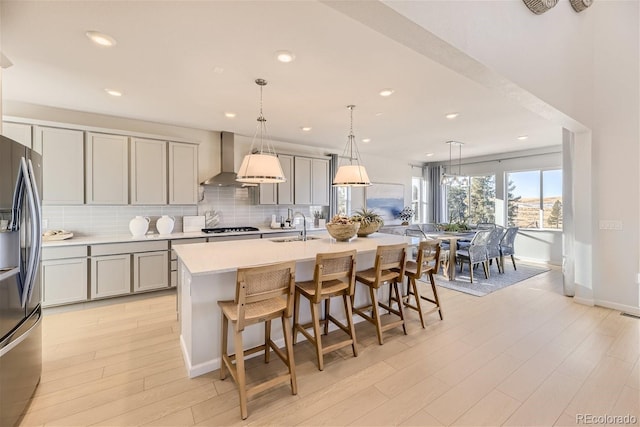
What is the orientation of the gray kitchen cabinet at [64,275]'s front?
toward the camera

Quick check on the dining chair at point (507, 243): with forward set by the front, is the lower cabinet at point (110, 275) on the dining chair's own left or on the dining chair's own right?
on the dining chair's own left

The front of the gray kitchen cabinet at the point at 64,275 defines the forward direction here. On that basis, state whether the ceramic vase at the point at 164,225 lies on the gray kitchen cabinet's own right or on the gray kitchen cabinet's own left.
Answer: on the gray kitchen cabinet's own left

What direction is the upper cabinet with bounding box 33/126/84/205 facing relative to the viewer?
toward the camera

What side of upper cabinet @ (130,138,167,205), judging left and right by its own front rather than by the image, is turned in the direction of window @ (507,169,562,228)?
left

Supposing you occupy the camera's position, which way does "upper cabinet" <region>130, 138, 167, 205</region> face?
facing the viewer

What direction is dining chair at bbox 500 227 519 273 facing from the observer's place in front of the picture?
facing away from the viewer and to the left of the viewer

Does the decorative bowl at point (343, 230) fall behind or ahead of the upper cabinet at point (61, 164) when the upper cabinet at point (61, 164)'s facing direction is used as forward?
ahead

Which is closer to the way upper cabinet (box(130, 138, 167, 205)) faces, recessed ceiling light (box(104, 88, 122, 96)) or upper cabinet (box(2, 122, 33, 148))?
the recessed ceiling light

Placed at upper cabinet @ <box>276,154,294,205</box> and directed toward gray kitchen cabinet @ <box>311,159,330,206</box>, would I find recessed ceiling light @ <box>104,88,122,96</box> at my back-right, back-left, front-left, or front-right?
back-right

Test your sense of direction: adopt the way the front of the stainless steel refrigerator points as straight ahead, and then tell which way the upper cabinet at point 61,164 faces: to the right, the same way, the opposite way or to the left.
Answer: to the right

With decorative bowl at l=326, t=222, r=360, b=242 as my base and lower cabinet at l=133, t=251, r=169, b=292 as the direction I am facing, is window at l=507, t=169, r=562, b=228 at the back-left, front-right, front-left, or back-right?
back-right

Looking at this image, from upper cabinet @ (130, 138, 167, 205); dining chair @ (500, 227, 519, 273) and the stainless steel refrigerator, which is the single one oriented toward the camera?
the upper cabinet
